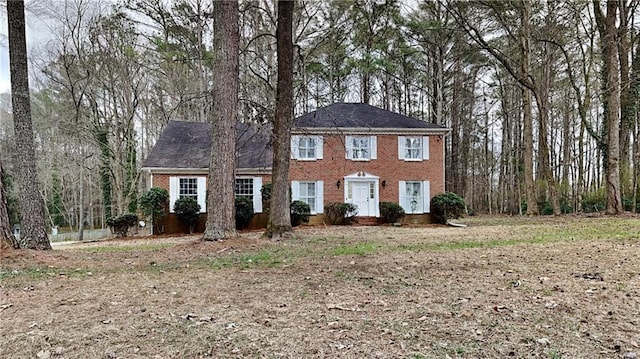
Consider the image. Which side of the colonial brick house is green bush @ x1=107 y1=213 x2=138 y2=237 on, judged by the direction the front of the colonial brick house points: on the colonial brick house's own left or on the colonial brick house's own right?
on the colonial brick house's own right

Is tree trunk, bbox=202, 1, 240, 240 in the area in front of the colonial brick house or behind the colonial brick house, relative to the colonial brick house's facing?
in front

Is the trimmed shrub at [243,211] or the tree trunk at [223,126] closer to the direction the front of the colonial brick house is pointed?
the tree trunk

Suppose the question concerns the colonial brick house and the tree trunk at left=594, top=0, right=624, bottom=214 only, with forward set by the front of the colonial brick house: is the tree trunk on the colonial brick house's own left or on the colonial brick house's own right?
on the colonial brick house's own left

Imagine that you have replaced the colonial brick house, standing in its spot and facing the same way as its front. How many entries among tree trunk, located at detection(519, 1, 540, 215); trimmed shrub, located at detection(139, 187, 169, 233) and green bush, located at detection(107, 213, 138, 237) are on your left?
1

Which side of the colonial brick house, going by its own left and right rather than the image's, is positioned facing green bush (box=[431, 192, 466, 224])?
left

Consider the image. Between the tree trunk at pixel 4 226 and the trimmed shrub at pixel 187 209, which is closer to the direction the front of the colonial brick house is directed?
the tree trunk

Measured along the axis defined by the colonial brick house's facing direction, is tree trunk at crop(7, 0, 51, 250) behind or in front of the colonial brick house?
in front

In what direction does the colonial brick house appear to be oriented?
toward the camera
